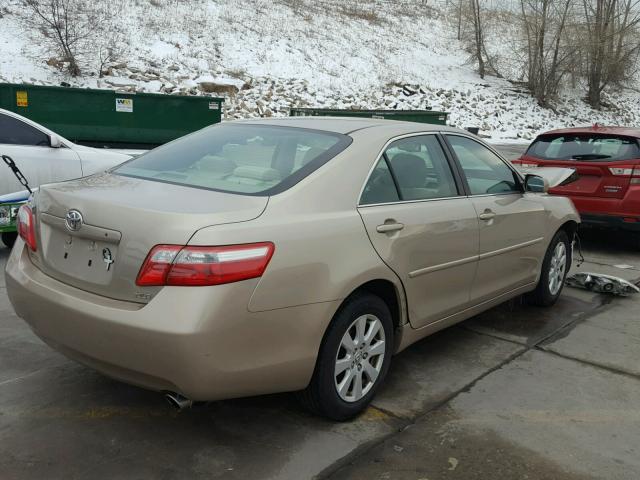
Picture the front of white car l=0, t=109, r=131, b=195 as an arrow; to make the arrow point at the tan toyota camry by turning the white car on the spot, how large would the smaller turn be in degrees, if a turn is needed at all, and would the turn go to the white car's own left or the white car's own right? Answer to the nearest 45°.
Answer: approximately 90° to the white car's own right

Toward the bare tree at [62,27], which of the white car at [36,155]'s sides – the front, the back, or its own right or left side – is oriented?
left

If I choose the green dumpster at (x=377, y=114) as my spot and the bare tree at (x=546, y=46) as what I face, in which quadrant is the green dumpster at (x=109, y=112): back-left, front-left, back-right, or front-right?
back-left

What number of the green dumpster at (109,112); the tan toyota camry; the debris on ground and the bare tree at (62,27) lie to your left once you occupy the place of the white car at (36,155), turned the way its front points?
2

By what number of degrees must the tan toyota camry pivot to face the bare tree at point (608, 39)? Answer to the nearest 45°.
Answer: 0° — it already faces it

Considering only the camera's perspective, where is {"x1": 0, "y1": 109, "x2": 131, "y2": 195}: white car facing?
facing to the right of the viewer

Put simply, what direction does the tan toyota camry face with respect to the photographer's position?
facing away from the viewer and to the right of the viewer

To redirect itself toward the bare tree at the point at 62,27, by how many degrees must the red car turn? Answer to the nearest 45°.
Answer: approximately 90° to its left

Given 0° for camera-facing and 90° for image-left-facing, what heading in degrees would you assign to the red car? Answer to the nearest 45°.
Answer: approximately 225°

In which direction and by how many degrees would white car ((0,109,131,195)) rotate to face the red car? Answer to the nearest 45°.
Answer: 0° — it already faces it

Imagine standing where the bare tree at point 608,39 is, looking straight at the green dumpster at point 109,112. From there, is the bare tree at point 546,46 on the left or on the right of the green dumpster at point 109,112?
right
